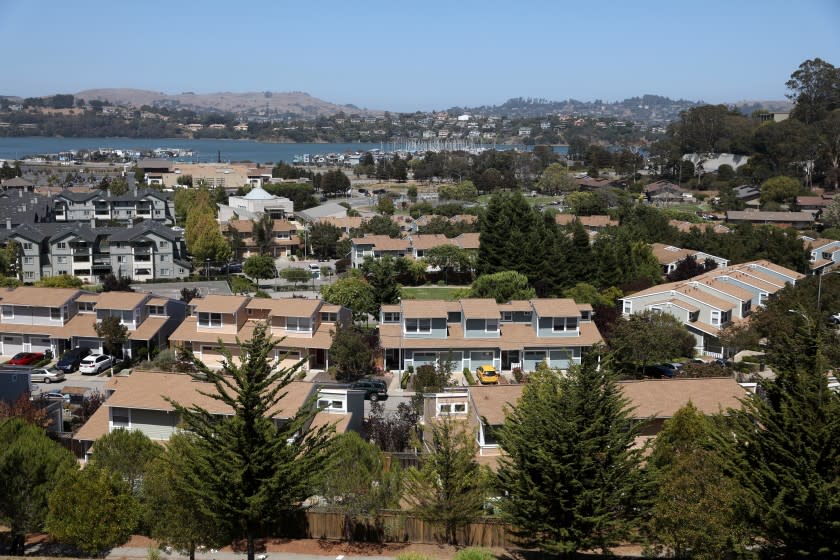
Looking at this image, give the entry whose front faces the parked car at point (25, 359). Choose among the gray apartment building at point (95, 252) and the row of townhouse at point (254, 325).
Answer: the gray apartment building

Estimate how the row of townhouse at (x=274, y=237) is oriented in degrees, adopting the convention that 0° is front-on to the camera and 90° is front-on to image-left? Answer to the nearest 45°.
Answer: approximately 0°

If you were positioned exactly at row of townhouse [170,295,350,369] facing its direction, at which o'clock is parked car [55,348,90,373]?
The parked car is roughly at 3 o'clock from the row of townhouse.

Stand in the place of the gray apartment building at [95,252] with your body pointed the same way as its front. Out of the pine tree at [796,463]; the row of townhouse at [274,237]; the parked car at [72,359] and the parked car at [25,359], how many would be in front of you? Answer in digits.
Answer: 3

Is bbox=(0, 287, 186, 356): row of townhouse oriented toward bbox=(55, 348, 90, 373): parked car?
yes

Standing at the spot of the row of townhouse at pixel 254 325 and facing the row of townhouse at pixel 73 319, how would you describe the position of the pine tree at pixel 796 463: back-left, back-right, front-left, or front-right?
back-left

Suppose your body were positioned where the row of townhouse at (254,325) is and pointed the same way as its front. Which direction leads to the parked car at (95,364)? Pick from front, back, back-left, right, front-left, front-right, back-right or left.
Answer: right

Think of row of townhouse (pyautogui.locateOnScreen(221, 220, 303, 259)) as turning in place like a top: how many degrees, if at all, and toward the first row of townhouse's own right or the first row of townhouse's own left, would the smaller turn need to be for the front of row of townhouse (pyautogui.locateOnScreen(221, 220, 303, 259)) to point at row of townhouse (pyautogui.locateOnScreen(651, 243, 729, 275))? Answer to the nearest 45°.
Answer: approximately 45° to the first row of townhouse's own left

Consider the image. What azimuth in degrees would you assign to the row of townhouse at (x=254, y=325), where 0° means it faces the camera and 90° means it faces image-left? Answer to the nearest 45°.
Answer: approximately 0°

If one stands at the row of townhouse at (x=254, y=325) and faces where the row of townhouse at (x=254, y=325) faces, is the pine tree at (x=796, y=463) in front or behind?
in front
